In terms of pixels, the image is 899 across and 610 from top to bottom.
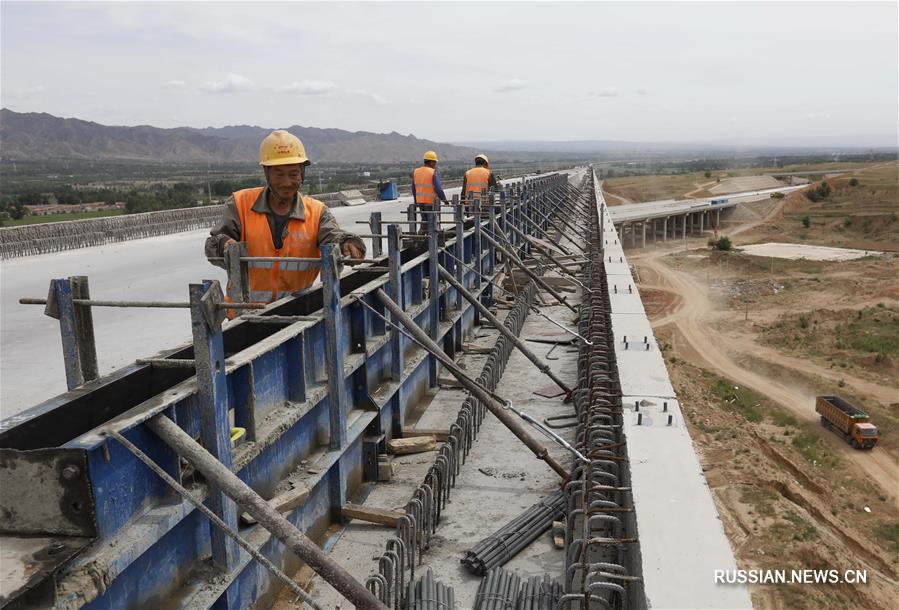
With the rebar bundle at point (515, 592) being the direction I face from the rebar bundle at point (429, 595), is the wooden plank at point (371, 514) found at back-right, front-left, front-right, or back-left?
back-left

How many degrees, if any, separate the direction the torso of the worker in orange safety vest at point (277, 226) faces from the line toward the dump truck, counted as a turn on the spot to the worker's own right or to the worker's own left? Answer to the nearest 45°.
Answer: approximately 135° to the worker's own left

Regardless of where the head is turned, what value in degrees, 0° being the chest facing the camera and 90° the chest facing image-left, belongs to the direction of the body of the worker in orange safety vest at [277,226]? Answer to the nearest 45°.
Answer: approximately 0°

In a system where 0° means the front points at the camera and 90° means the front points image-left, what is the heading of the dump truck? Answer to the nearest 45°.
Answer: approximately 315°

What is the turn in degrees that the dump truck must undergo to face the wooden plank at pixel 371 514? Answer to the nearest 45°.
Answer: approximately 45° to its right

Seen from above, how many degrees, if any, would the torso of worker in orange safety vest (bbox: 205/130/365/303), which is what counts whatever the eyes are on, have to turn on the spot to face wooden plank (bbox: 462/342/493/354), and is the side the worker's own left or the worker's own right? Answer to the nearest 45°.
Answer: approximately 135° to the worker's own left

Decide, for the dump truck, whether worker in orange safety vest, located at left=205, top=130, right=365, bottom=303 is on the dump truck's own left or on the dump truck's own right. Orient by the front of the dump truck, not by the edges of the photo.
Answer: on the dump truck's own right

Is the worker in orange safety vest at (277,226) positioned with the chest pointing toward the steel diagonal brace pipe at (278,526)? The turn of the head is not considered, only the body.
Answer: yes
